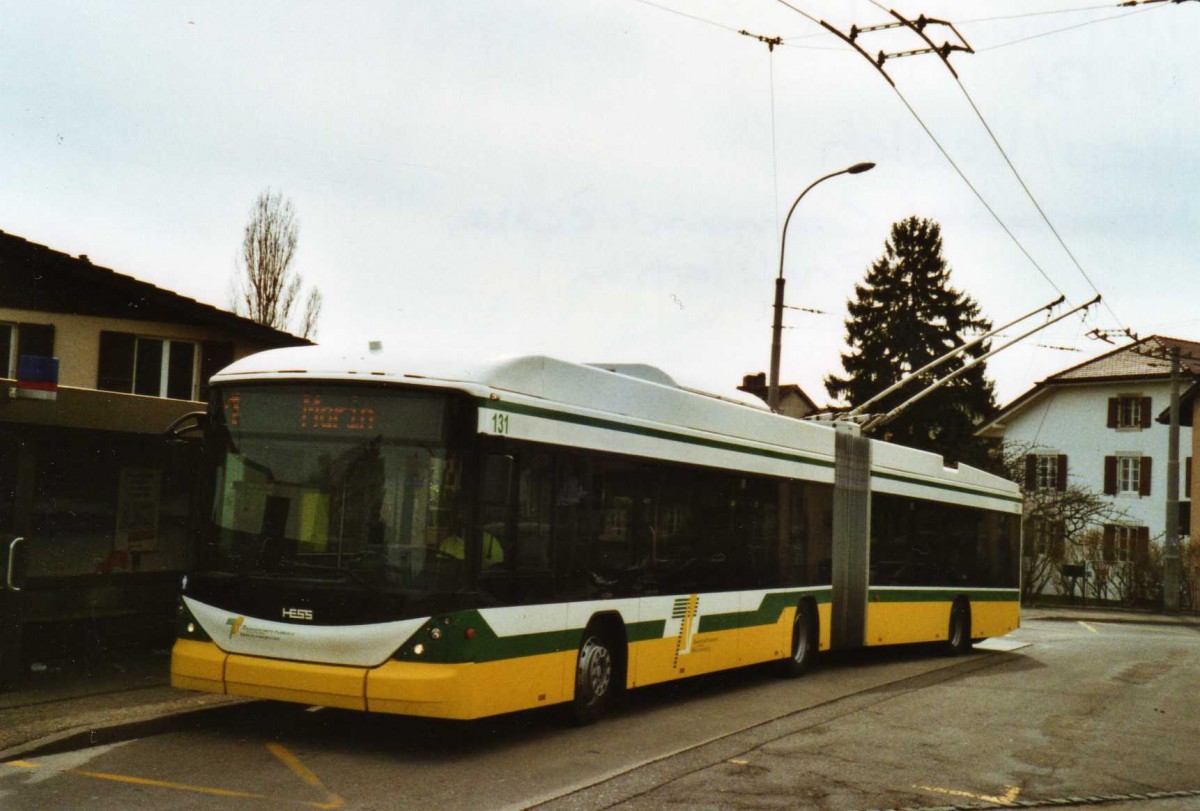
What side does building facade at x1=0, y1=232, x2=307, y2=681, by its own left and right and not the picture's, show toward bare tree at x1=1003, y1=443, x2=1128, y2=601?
left

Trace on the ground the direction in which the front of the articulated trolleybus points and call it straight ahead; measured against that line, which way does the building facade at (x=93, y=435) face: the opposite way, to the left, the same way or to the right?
to the left

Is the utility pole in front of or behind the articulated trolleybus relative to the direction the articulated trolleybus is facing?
behind

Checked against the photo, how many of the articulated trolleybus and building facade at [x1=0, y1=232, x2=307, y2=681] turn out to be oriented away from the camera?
0

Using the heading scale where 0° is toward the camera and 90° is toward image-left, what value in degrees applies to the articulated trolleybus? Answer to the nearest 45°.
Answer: approximately 45°

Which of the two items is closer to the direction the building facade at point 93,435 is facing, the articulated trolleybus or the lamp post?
the articulated trolleybus

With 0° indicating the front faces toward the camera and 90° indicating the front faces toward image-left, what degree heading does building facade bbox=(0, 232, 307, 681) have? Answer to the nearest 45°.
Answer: approximately 315°

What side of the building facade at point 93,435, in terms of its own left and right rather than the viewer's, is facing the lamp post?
left
